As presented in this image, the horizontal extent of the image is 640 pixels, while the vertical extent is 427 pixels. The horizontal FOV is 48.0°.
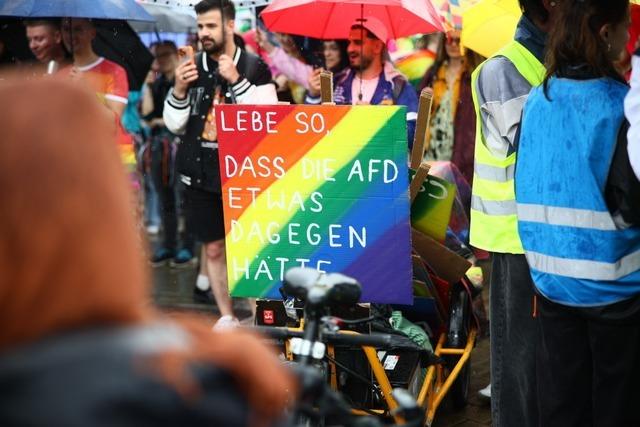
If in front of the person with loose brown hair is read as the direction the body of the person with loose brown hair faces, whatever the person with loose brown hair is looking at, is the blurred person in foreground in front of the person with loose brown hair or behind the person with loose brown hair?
behind

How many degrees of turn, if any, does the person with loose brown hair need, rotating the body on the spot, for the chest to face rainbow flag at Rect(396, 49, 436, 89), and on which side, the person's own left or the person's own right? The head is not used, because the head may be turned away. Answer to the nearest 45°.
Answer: approximately 45° to the person's own left

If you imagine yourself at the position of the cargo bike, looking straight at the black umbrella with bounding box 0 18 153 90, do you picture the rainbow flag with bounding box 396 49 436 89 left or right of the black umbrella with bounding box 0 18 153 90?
right

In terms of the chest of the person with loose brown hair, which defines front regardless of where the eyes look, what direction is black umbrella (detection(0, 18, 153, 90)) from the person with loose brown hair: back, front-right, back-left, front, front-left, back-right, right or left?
left

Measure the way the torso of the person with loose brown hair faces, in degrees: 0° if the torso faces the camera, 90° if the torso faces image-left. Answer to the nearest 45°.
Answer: approximately 225°

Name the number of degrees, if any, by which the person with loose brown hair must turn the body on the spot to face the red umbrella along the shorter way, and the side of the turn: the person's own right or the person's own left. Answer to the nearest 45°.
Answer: approximately 90° to the person's own left

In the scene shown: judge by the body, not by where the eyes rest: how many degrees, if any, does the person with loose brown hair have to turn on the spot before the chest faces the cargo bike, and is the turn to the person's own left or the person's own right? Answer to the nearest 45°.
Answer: approximately 90° to the person's own left

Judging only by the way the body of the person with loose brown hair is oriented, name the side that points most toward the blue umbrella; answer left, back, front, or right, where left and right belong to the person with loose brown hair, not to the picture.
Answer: left

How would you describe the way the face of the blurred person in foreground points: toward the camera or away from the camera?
away from the camera
